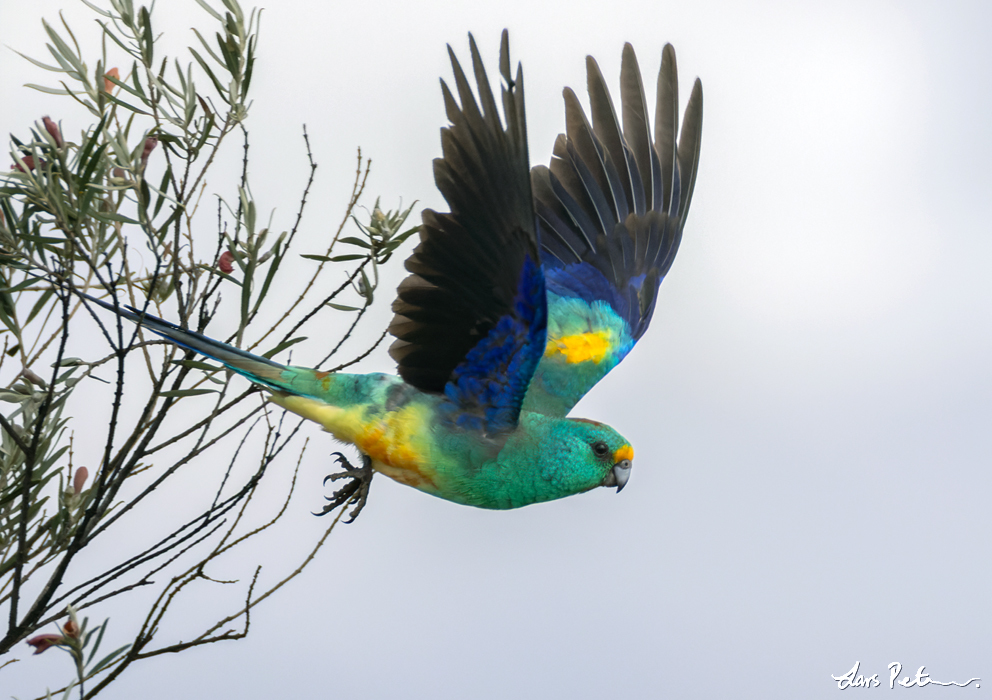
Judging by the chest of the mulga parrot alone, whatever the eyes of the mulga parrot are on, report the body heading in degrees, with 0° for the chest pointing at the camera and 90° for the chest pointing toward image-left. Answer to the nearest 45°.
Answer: approximately 270°
